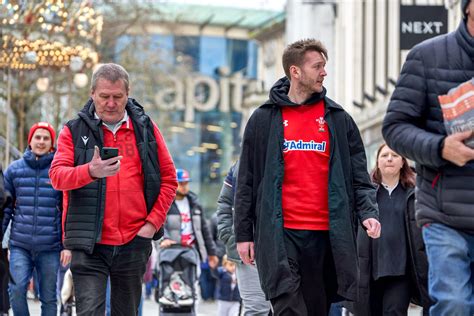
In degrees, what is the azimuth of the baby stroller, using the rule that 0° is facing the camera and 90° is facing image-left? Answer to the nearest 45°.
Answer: approximately 0°

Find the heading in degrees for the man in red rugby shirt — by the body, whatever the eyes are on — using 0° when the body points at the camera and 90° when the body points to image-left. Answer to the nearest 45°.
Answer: approximately 0°

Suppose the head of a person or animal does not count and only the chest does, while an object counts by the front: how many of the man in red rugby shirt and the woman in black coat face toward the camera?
2

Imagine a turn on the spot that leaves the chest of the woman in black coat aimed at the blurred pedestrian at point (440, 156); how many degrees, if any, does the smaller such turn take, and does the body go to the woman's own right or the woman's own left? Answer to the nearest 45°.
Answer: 0° — they already face them

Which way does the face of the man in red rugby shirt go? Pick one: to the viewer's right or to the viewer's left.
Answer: to the viewer's right
